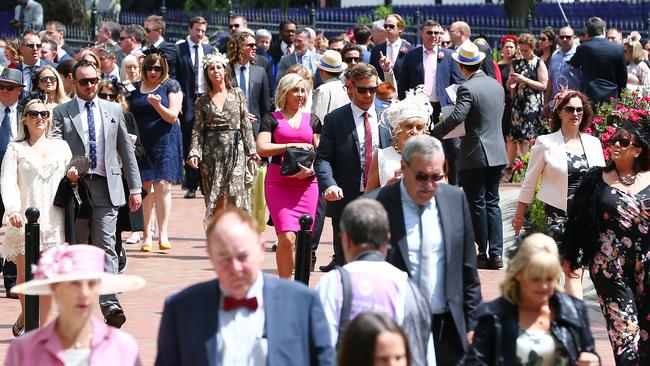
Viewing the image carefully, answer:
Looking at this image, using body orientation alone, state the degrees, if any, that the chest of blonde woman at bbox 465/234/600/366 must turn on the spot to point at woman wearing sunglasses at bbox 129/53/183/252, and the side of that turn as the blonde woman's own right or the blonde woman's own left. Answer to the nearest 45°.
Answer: approximately 135° to the blonde woman's own right

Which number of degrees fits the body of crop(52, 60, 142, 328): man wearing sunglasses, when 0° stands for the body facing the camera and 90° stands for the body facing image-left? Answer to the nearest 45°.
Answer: approximately 0°

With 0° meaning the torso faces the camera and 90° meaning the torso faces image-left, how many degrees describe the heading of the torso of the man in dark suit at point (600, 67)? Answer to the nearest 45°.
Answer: approximately 180°

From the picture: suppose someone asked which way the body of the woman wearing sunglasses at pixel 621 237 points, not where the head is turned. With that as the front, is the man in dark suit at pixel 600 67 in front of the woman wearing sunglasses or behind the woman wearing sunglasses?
behind

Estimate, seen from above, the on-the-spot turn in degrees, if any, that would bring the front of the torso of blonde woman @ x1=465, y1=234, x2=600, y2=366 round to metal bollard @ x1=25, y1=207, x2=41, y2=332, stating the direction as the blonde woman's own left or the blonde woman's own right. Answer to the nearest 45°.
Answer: approximately 135° to the blonde woman's own right

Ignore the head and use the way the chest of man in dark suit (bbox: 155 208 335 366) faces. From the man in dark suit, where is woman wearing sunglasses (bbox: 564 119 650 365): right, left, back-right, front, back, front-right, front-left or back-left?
back-left

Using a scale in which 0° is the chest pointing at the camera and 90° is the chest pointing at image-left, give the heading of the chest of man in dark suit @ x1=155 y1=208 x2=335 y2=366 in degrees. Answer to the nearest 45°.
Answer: approximately 0°

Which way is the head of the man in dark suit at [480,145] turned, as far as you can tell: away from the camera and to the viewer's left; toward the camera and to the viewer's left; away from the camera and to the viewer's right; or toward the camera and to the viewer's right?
away from the camera and to the viewer's left

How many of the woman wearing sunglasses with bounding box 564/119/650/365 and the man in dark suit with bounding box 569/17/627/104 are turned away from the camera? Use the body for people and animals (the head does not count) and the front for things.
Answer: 1

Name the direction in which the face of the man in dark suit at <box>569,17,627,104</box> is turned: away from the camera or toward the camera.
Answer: away from the camera

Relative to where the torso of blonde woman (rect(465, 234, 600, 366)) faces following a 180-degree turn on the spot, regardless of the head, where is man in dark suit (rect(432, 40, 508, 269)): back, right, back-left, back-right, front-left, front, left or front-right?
front

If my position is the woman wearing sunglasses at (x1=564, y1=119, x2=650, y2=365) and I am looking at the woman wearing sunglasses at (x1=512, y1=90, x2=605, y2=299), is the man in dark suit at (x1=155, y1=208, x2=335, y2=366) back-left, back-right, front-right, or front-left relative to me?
back-left

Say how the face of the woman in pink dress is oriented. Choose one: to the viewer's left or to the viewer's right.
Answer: to the viewer's right
